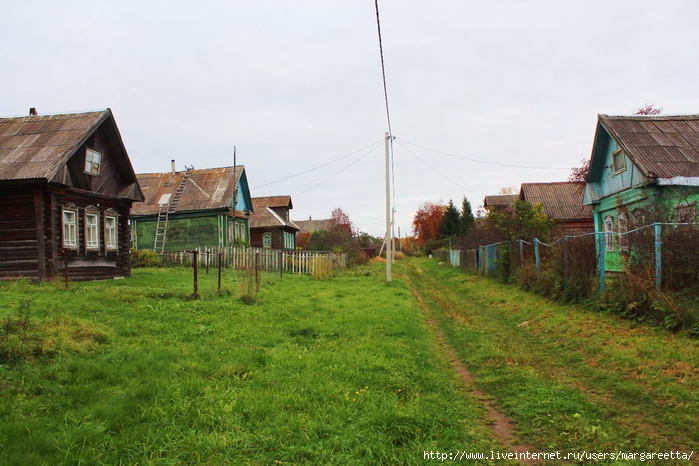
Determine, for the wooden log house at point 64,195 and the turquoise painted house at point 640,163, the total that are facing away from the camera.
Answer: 0

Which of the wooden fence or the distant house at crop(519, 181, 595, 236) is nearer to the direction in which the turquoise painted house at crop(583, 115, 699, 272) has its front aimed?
the wooden fence

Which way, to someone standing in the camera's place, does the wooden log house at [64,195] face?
facing the viewer and to the right of the viewer

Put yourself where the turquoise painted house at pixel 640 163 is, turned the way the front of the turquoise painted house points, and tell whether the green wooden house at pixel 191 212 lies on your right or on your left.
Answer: on your right

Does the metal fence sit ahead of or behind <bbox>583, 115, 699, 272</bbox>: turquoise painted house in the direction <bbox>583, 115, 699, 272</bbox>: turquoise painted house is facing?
ahead

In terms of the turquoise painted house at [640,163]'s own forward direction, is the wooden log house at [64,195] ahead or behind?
ahead

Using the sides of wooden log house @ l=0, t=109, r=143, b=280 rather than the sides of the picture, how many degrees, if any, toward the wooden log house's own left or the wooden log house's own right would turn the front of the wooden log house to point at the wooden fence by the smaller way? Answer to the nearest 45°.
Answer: approximately 90° to the wooden log house's own left

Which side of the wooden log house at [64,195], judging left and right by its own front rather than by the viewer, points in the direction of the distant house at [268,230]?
left

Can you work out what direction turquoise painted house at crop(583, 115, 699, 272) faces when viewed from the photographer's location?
facing the viewer and to the left of the viewer
